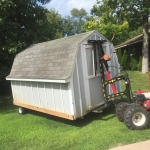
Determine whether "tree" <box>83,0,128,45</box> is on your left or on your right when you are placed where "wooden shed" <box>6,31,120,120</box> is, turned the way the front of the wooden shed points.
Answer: on your left

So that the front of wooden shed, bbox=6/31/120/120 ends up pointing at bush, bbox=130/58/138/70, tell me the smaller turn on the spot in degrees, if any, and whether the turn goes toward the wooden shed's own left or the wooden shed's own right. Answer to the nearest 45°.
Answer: approximately 90° to the wooden shed's own left

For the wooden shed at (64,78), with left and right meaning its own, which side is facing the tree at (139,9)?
left

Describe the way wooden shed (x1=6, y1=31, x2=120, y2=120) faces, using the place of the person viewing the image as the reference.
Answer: facing the viewer and to the right of the viewer

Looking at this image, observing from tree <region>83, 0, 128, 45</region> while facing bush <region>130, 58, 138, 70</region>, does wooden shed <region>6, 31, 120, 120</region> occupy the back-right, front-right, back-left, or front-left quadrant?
front-right
